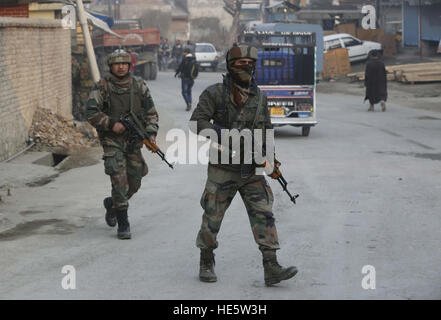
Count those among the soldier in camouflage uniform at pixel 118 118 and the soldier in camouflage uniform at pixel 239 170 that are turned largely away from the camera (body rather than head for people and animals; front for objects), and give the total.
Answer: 0

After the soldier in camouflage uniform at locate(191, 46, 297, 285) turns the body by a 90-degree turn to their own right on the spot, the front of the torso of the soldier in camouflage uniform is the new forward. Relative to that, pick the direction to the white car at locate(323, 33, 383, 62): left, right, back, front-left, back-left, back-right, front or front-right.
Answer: back-right

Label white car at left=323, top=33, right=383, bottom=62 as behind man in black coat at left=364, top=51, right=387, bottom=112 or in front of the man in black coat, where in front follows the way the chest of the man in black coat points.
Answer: in front

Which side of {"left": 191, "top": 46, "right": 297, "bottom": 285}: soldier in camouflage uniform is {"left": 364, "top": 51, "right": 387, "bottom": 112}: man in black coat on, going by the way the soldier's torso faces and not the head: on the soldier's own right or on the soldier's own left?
on the soldier's own left

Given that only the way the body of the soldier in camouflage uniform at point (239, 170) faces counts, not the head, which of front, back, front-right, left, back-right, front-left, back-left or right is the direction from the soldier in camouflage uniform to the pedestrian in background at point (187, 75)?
back-left

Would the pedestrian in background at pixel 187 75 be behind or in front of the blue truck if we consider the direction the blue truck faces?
in front

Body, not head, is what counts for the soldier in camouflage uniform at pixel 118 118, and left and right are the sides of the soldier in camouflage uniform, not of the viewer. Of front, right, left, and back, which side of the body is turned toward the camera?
front

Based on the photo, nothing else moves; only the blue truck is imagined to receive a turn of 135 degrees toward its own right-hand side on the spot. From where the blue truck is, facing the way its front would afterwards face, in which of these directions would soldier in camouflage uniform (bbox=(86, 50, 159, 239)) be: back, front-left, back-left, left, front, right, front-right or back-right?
front-right

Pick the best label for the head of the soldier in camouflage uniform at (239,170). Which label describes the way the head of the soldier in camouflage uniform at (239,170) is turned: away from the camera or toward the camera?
toward the camera

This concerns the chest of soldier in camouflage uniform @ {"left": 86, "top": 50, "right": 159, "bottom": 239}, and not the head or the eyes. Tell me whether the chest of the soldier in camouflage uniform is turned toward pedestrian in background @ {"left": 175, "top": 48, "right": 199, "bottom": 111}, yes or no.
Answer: no

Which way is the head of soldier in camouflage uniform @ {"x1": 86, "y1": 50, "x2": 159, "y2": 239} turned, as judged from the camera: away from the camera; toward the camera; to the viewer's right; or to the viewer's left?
toward the camera

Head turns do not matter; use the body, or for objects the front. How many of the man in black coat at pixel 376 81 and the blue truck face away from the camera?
2
